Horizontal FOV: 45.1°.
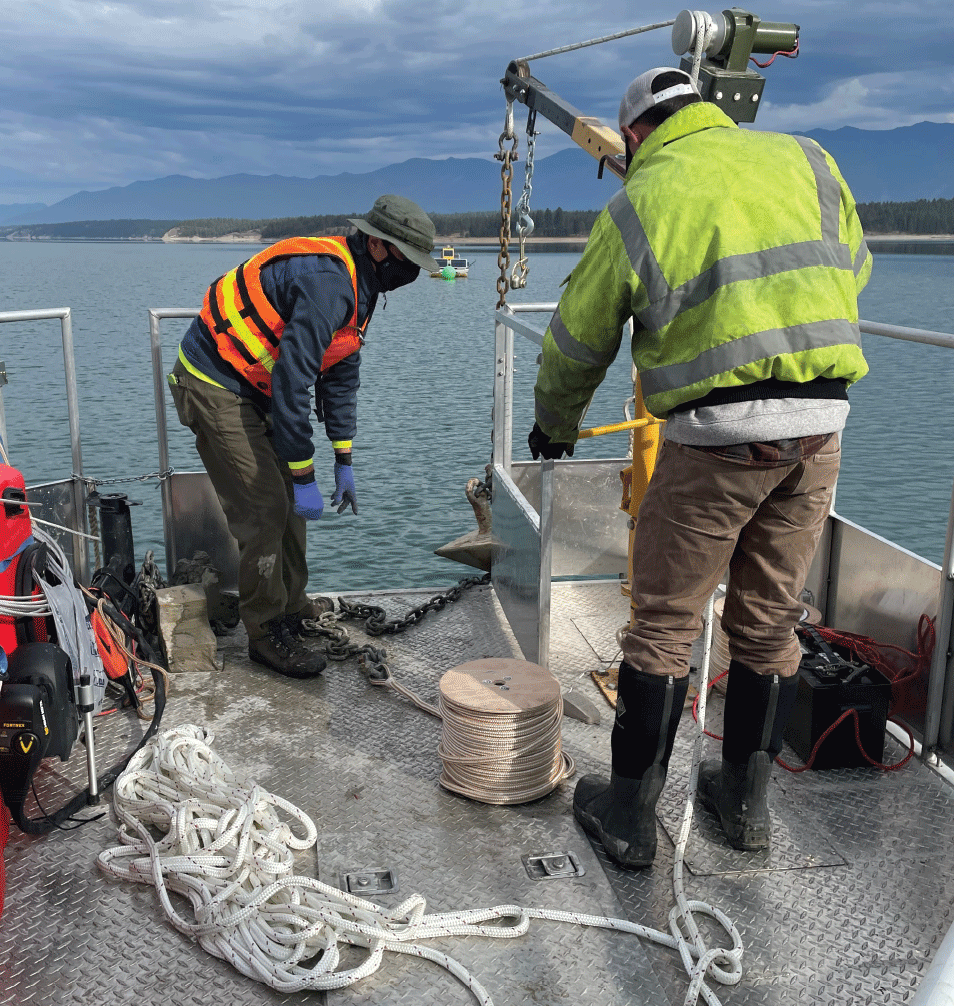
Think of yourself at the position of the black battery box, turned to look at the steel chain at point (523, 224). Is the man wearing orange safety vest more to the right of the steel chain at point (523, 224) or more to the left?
left

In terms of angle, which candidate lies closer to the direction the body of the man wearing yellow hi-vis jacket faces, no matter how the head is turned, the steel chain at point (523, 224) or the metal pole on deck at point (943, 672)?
the steel chain

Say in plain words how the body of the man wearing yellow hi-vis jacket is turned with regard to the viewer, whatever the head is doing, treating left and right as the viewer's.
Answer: facing away from the viewer and to the left of the viewer

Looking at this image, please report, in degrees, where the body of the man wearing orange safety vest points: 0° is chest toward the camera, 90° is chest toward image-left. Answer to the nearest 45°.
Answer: approximately 270°

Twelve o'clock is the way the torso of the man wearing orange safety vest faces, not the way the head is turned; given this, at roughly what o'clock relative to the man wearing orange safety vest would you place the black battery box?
The black battery box is roughly at 1 o'clock from the man wearing orange safety vest.

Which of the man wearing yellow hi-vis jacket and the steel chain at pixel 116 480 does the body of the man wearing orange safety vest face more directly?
the man wearing yellow hi-vis jacket

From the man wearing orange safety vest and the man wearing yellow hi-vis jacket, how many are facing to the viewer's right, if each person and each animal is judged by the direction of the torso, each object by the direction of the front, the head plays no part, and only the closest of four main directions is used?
1

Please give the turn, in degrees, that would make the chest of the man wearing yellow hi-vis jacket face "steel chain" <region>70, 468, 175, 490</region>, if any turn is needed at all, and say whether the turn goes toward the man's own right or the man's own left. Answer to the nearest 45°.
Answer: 0° — they already face it

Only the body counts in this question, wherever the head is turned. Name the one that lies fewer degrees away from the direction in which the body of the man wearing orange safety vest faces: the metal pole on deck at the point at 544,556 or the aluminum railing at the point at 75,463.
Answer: the metal pole on deck

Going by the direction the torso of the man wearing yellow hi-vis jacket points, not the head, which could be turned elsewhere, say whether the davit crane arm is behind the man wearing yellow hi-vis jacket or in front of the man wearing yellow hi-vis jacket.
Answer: in front

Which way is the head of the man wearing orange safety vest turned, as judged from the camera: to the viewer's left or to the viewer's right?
to the viewer's right

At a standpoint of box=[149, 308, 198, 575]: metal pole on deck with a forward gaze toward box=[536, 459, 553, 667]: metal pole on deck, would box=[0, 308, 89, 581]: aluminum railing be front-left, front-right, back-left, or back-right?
back-right

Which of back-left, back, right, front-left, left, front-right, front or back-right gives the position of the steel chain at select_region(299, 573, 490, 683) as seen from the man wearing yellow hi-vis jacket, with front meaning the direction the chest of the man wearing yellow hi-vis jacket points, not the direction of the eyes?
front
